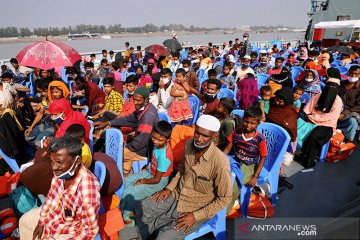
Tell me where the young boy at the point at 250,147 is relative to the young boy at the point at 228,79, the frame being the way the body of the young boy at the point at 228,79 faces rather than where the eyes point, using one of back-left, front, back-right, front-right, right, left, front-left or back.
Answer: front-left

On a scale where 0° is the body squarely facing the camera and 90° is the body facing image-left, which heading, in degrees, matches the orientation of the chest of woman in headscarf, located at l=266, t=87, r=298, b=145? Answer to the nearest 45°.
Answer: approximately 45°

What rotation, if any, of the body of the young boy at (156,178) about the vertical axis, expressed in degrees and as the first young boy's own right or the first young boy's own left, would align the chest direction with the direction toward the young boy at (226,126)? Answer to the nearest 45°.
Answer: approximately 180°

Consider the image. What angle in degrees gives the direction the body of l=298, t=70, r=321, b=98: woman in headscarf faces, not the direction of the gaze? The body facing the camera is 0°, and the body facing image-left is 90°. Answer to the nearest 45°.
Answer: approximately 45°

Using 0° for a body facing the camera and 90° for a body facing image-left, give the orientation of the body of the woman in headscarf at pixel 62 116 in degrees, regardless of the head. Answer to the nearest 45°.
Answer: approximately 45°

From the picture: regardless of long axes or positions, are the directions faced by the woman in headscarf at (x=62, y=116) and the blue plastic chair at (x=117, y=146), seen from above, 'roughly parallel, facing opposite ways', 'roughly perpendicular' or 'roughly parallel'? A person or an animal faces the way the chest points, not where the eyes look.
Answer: roughly parallel

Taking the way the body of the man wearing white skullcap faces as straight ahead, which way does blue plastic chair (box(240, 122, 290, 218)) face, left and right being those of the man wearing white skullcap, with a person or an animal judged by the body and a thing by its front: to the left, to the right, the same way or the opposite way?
the same way

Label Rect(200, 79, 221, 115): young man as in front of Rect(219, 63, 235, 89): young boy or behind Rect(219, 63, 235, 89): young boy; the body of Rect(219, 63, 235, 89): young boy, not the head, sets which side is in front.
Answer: in front

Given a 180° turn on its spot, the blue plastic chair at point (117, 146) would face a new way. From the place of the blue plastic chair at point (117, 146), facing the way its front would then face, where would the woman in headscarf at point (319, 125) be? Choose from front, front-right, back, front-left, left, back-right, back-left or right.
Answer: front-right

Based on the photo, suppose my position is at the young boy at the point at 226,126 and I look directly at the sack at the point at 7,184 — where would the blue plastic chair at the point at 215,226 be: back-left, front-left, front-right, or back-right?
front-left

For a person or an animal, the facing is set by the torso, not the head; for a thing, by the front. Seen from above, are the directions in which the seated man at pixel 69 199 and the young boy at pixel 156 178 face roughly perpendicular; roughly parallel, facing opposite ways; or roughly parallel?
roughly parallel

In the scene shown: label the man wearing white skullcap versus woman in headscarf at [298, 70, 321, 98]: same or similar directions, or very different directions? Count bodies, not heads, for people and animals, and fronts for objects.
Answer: same or similar directions

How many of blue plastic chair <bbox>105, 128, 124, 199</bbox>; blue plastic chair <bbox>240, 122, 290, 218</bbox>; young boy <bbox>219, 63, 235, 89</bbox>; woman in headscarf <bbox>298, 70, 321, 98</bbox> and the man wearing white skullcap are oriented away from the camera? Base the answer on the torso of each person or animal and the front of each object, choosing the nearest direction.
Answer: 0

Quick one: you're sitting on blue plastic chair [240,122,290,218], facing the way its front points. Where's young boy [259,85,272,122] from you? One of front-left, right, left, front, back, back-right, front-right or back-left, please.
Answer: back-right
